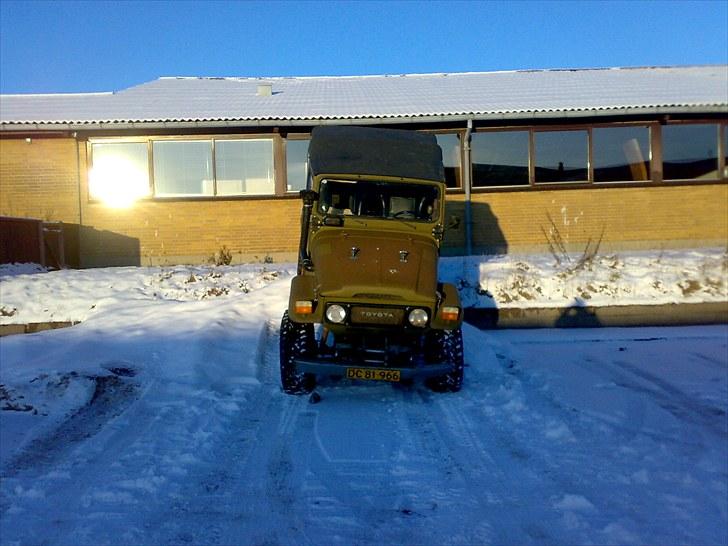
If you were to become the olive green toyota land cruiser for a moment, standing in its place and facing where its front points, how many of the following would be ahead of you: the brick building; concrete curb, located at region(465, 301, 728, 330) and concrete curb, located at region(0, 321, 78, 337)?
0

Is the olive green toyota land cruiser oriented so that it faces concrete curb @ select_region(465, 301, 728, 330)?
no

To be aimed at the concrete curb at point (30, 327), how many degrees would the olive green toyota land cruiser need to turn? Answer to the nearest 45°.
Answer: approximately 135° to its right

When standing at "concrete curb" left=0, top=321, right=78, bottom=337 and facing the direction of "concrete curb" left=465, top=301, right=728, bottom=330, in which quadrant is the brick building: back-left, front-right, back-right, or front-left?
front-left

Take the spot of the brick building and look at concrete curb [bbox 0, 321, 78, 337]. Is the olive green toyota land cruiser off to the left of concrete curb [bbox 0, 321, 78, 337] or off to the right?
left

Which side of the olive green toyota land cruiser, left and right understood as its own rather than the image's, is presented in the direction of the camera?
front

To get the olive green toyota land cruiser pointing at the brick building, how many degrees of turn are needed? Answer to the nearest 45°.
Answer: approximately 180°

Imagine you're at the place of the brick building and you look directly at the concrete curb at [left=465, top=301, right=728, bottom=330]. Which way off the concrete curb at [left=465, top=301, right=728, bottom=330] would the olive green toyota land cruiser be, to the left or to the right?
right
